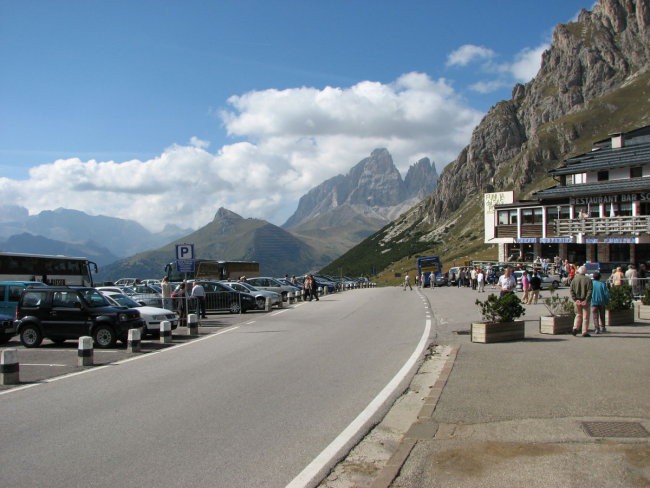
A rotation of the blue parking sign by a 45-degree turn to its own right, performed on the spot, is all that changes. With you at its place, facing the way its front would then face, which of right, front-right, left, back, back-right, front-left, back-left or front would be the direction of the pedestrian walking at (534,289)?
back-left

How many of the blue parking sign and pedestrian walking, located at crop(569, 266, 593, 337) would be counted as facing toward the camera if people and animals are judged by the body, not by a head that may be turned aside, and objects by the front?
1

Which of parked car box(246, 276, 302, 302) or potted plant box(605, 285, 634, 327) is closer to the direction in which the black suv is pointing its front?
the potted plant

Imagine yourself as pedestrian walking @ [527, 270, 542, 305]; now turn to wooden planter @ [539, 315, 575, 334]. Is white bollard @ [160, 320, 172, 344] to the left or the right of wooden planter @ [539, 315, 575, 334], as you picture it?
right

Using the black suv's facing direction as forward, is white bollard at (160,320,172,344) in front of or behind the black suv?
in front

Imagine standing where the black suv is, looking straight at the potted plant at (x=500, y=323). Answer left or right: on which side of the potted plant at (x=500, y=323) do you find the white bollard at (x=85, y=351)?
right

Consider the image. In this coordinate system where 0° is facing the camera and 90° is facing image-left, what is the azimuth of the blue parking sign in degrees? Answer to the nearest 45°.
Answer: approximately 0°

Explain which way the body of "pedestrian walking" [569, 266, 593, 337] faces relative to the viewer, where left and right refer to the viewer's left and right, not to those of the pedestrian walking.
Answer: facing away from the viewer

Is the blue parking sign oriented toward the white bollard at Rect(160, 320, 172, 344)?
yes

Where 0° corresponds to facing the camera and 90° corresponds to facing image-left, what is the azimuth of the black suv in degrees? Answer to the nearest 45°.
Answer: approximately 315°

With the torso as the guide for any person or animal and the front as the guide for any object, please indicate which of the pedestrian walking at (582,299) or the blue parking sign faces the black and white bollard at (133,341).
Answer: the blue parking sign
